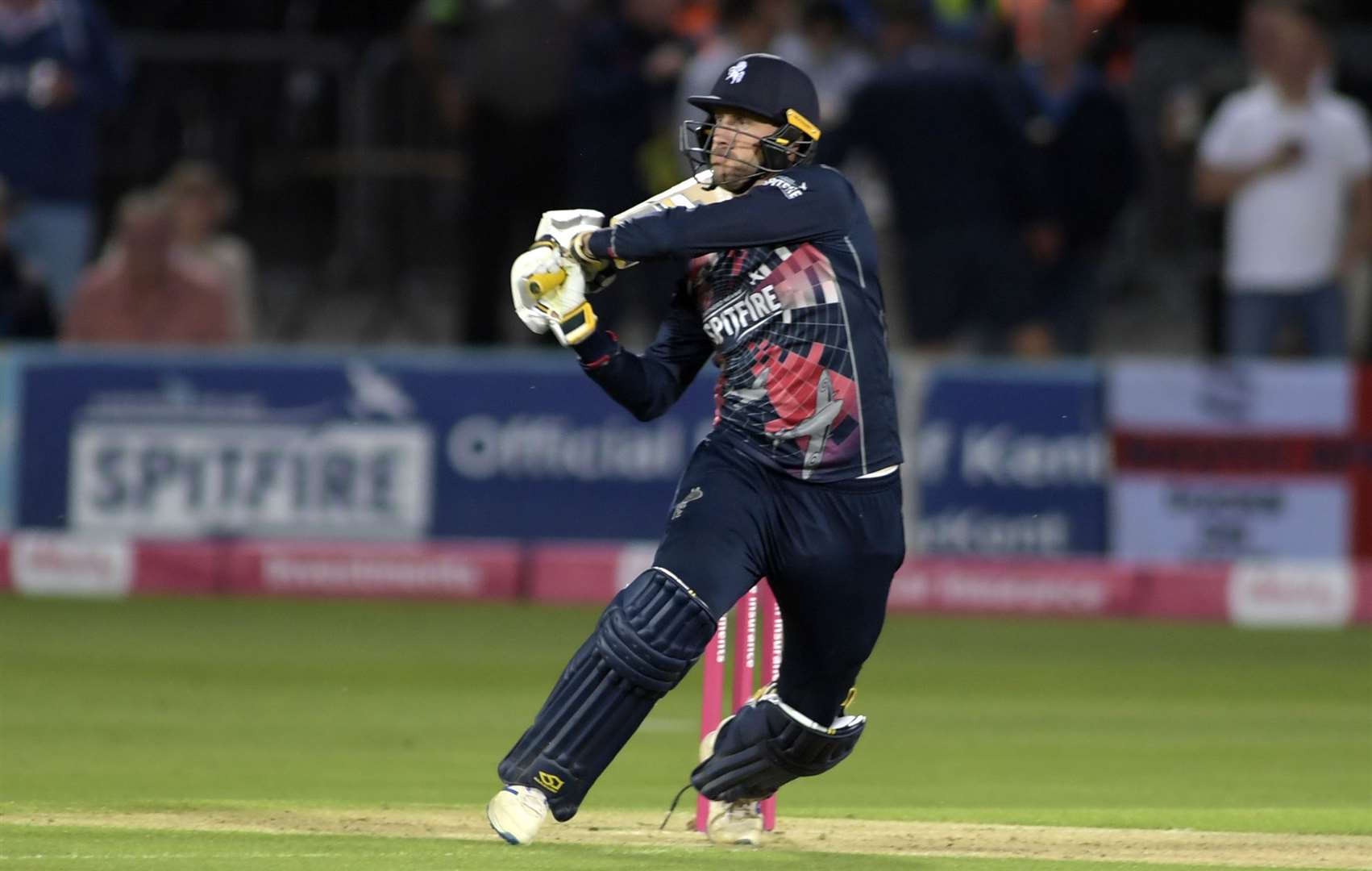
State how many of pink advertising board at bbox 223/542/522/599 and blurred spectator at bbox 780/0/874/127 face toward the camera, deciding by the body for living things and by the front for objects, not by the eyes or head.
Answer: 2

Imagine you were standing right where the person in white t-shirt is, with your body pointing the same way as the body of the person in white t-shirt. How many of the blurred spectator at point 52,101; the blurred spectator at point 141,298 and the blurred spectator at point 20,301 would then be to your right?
3

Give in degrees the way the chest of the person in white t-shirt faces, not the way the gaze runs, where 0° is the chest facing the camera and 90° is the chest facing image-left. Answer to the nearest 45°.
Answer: approximately 0°

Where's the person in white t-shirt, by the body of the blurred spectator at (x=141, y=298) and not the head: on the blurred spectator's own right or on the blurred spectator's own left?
on the blurred spectator's own left
